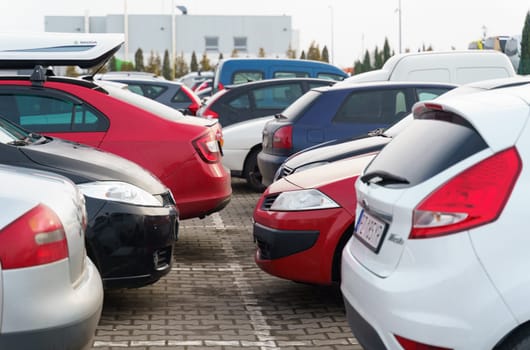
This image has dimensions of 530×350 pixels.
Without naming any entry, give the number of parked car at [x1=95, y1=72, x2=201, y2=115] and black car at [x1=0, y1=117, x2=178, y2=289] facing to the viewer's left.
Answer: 1

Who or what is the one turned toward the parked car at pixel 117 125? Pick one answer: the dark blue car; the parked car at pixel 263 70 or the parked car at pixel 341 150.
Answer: the parked car at pixel 341 150

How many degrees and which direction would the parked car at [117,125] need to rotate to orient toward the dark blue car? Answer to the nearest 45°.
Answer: approximately 135° to its right
